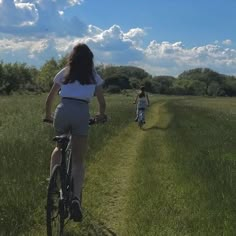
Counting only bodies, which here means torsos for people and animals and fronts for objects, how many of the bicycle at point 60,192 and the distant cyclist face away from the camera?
2

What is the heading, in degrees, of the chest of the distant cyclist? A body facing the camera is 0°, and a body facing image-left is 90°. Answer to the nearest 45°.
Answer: approximately 180°

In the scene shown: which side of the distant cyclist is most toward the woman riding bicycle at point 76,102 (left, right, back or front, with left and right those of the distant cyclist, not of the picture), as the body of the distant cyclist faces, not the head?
back

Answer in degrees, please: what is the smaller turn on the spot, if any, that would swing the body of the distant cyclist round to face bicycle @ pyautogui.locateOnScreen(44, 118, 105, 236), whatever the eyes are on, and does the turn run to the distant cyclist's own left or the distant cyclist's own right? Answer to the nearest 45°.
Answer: approximately 180°

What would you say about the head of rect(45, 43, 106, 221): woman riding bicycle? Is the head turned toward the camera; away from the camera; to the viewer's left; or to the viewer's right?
away from the camera

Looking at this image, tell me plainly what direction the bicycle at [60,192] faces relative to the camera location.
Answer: facing away from the viewer

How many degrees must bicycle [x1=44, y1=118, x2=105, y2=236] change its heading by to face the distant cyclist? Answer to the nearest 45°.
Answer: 0° — it already faces them

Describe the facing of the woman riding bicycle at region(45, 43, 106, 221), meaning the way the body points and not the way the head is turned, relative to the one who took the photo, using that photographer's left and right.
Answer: facing away from the viewer
